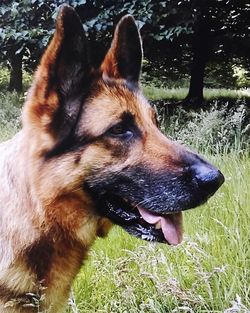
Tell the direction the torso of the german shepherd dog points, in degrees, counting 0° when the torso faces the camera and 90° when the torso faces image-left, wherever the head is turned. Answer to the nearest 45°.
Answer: approximately 270°

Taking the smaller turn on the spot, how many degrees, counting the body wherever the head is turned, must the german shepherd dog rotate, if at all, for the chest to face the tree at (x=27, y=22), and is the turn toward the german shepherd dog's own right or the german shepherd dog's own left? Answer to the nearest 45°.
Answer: approximately 90° to the german shepherd dog's own left
